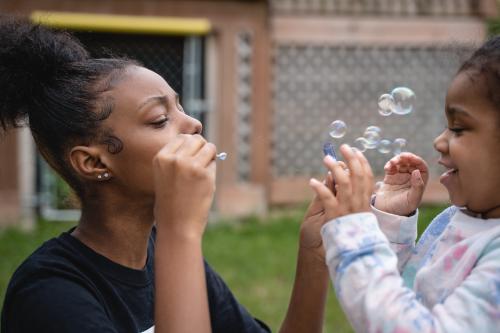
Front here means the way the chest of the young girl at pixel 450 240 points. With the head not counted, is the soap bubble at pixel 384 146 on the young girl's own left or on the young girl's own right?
on the young girl's own right

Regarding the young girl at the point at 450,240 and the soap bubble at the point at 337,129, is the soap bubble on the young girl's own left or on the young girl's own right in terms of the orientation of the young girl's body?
on the young girl's own right

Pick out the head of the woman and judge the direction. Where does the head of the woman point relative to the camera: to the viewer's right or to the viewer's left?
to the viewer's right

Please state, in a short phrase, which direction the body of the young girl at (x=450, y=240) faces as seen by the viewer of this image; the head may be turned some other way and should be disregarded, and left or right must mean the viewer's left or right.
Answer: facing to the left of the viewer

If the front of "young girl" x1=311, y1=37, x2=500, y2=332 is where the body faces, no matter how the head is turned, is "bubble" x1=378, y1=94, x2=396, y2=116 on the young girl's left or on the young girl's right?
on the young girl's right

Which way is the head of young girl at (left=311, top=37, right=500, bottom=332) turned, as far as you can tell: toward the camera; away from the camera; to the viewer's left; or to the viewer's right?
to the viewer's left
